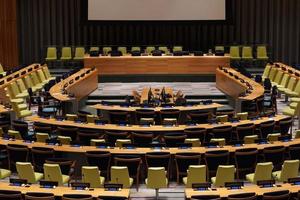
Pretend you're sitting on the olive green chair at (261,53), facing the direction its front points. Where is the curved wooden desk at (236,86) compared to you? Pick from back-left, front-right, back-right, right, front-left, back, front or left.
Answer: front

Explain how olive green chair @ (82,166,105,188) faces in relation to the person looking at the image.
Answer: facing away from the viewer and to the right of the viewer

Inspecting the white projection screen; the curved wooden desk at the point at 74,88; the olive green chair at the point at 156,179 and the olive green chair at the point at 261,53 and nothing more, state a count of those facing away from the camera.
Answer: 1

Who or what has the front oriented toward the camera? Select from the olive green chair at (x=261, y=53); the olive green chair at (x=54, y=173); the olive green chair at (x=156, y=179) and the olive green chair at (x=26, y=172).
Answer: the olive green chair at (x=261, y=53)

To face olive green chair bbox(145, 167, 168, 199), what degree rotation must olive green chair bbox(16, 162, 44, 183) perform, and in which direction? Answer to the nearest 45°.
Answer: approximately 45° to its right

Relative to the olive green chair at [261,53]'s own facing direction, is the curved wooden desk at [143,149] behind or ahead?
ahead

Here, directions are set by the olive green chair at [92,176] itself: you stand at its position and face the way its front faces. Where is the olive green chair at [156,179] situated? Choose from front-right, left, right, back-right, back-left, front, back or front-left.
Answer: front-right

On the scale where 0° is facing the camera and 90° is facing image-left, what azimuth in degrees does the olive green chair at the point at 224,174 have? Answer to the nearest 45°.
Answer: approximately 135°

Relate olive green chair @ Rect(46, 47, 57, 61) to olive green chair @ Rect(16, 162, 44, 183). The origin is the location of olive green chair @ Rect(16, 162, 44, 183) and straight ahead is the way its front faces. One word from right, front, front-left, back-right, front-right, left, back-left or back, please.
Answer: front-left

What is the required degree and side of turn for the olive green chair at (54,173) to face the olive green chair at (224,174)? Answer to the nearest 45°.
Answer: approximately 45° to its right

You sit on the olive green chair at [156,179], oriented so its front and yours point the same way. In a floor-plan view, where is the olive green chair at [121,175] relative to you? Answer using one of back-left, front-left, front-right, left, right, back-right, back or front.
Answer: left

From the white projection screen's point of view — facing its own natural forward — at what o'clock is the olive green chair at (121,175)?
The olive green chair is roughly at 12 o'clock from the white projection screen.

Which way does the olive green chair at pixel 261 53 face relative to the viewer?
toward the camera

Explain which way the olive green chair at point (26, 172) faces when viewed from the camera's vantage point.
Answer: facing away from the viewer and to the right of the viewer

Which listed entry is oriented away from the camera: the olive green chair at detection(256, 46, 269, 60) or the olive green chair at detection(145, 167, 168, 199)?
the olive green chair at detection(145, 167, 168, 199)

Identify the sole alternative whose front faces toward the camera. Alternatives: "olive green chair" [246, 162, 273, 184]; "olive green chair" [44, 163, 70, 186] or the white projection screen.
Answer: the white projection screen

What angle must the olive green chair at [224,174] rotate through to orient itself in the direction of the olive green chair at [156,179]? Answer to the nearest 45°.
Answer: approximately 45° to its left

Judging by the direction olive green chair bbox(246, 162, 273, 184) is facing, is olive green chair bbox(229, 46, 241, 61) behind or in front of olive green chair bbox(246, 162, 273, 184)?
in front
